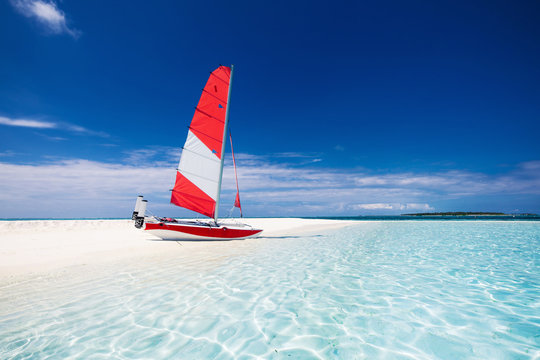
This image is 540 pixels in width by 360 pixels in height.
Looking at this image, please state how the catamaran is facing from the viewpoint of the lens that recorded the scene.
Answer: facing to the right of the viewer

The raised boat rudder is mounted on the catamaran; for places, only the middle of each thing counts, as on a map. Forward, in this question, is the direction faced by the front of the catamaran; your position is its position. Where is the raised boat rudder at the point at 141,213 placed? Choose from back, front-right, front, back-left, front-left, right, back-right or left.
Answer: back
